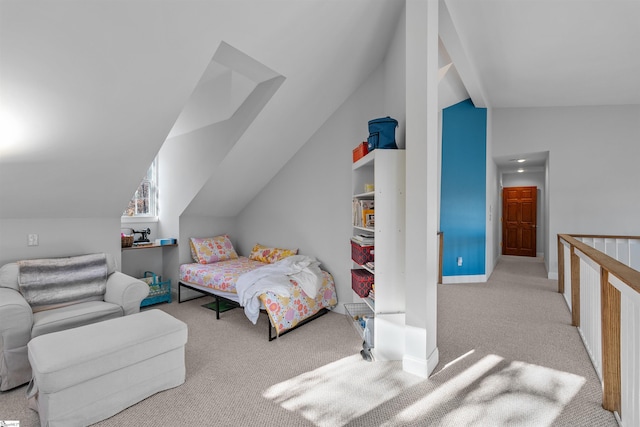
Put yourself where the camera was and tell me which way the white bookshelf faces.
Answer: facing to the left of the viewer

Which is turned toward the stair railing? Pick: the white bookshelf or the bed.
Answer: the bed

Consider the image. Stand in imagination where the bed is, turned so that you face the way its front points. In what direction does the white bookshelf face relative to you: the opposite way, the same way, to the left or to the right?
the opposite way

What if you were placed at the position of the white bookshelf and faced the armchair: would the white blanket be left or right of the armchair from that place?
right

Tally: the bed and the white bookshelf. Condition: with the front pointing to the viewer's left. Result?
1

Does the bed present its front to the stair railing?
yes

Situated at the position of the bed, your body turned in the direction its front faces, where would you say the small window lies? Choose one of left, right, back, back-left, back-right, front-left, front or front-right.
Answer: back

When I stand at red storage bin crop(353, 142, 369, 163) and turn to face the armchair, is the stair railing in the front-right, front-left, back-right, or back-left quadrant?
back-left

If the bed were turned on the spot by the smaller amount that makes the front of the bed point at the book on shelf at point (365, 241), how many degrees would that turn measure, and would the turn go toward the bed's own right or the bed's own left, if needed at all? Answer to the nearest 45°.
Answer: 0° — it already faces it

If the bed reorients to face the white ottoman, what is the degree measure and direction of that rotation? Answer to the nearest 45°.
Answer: approximately 90° to its right

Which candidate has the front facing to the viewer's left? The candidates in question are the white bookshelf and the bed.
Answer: the white bookshelf

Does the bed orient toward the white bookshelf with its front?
yes
